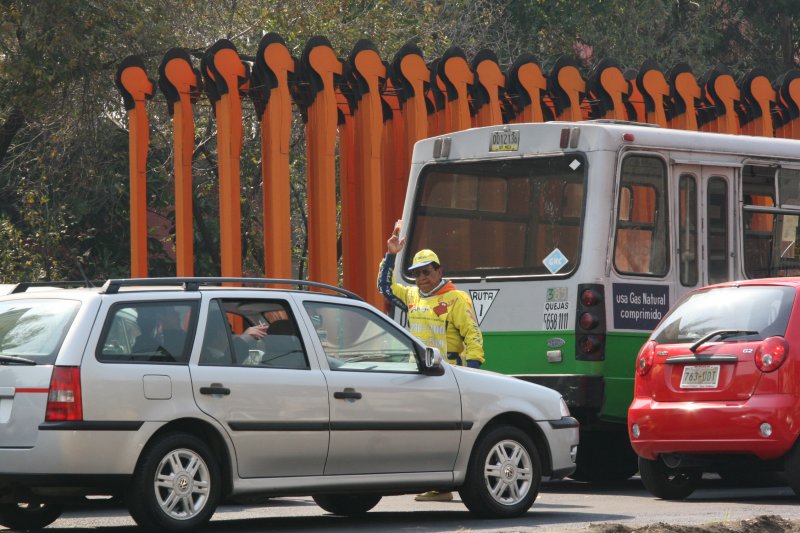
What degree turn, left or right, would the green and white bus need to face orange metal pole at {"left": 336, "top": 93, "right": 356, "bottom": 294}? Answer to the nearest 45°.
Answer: approximately 90° to its left

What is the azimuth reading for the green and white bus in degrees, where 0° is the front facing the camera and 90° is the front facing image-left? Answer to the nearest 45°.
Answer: approximately 225°

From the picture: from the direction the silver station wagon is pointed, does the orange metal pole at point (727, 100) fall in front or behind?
in front

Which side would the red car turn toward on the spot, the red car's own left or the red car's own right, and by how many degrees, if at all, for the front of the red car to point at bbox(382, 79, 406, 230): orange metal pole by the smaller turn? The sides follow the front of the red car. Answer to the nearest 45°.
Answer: approximately 90° to the red car's own left

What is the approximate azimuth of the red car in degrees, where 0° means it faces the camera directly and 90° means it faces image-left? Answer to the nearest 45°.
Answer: approximately 225°

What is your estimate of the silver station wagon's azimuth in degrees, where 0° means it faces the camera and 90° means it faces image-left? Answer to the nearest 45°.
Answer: approximately 225°

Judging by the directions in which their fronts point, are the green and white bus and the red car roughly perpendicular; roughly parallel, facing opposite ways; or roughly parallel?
roughly parallel

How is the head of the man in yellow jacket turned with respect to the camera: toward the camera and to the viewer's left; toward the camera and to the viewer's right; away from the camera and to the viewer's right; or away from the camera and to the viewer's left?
toward the camera and to the viewer's left

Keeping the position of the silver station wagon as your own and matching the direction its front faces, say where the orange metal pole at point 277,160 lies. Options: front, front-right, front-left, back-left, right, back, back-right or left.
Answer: front-left

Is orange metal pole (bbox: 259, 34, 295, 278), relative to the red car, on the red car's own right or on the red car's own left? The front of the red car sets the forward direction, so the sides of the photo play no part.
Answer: on the red car's own left

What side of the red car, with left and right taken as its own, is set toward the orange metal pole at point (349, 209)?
left
